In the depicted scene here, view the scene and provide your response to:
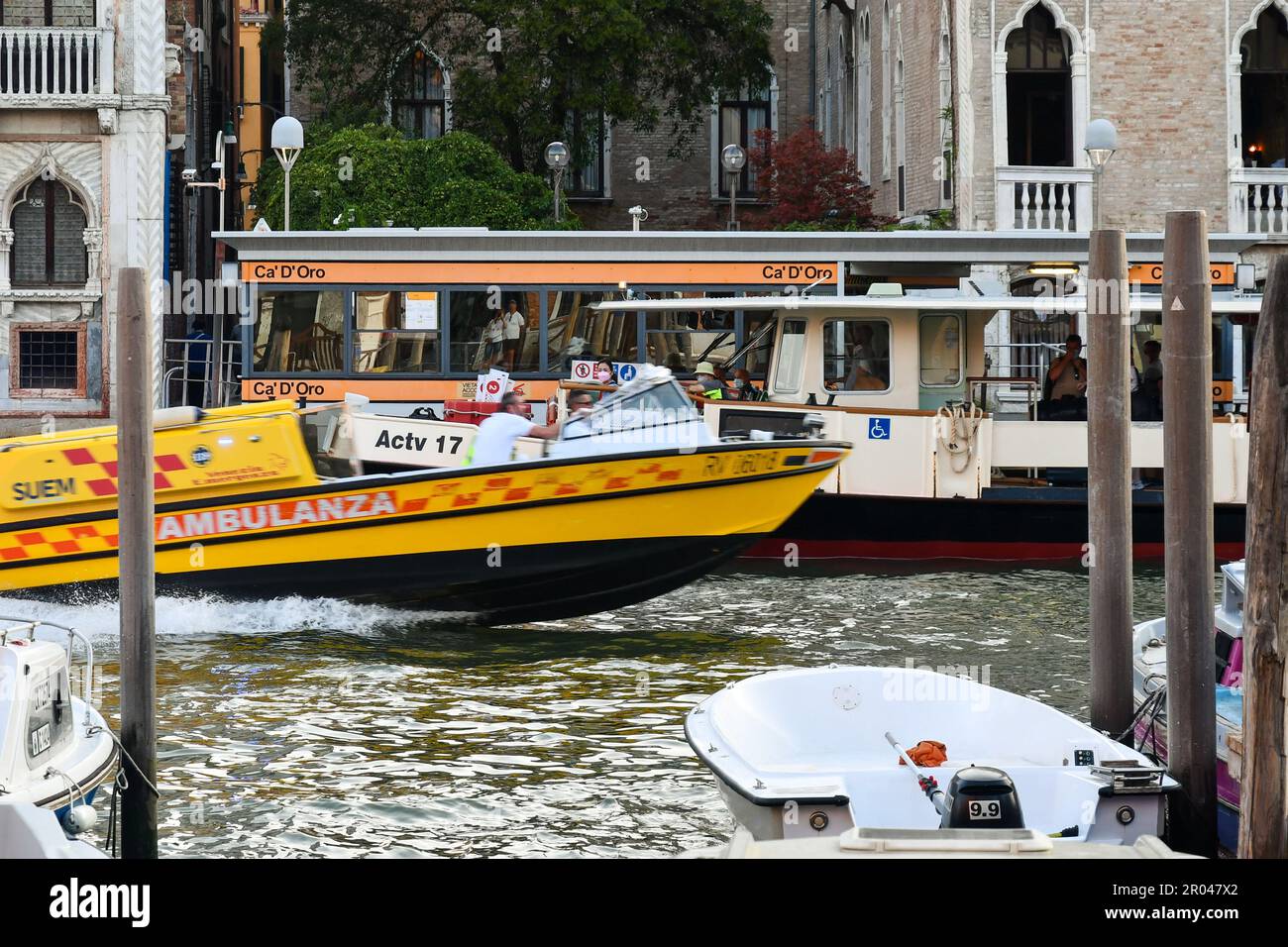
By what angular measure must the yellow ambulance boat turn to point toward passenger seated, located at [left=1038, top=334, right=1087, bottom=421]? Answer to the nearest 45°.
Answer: approximately 45° to its left

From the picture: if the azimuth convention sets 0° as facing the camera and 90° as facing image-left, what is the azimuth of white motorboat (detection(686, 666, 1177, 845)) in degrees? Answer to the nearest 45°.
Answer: approximately 135°

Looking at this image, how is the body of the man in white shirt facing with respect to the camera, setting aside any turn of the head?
to the viewer's right

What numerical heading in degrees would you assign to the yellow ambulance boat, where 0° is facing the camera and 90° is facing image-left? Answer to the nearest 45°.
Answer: approximately 270°

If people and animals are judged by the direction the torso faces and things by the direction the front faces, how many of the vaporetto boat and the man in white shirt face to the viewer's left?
1

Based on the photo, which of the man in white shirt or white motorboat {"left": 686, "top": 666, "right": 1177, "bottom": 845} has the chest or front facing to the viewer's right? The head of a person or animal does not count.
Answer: the man in white shirt

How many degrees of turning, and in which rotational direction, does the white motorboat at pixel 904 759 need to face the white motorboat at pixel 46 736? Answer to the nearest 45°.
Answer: approximately 45° to its left

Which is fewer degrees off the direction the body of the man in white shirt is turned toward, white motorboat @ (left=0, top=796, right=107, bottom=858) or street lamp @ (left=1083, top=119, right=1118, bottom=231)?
the street lamp

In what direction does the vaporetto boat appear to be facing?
to the viewer's left

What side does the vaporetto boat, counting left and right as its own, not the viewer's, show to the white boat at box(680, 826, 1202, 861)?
left
